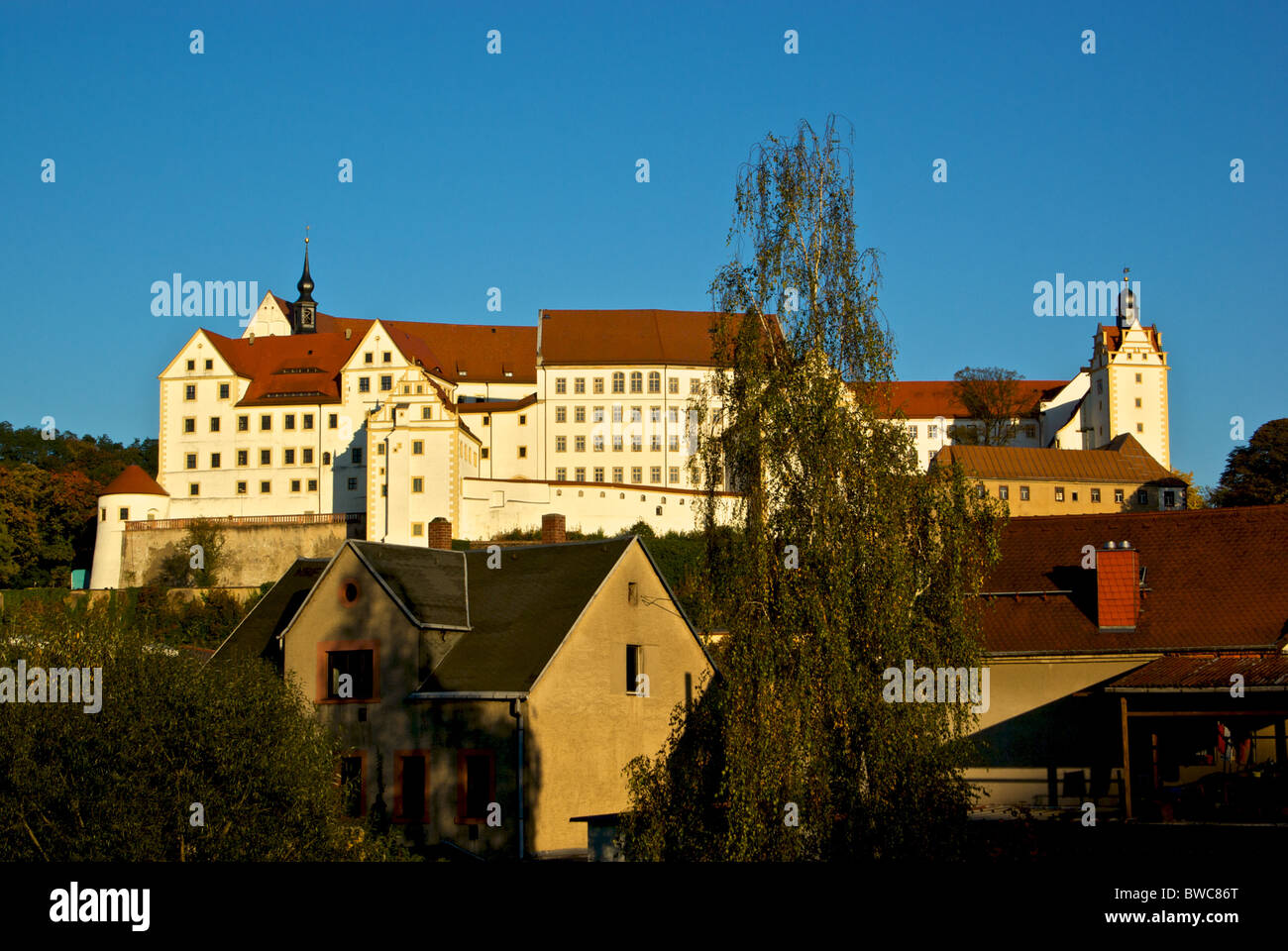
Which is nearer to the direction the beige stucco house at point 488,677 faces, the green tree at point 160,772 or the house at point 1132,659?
the green tree

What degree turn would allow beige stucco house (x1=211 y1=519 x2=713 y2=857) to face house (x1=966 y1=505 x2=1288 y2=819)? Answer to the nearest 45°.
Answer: approximately 135° to its left

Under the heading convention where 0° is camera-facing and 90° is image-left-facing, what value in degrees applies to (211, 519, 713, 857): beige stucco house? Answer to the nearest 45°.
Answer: approximately 45°

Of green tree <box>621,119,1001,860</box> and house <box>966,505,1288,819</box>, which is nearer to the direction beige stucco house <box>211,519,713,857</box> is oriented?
the green tree

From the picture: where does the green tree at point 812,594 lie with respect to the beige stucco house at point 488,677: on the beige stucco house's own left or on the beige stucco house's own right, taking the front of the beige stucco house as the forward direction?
on the beige stucco house's own left

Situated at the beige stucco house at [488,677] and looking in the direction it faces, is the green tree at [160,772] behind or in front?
in front
